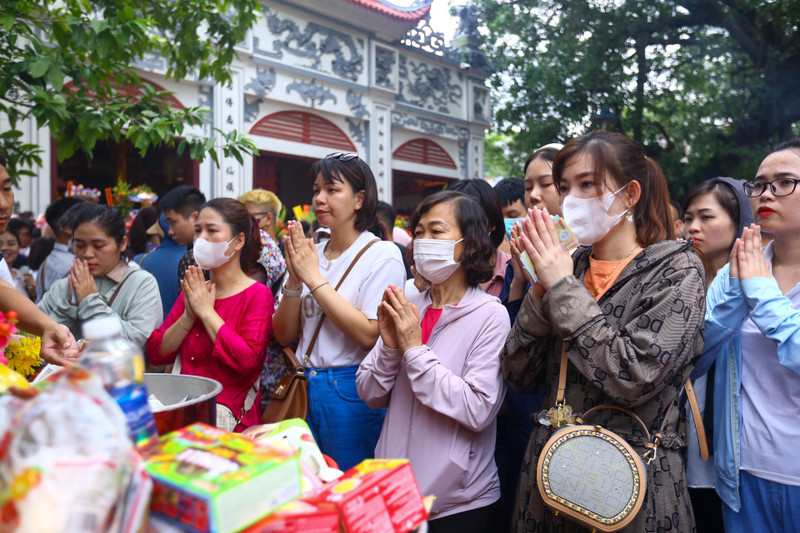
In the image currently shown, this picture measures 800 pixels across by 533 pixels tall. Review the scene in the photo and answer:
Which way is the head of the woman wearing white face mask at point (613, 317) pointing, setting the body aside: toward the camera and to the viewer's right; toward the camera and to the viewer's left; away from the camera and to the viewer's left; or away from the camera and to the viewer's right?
toward the camera and to the viewer's left

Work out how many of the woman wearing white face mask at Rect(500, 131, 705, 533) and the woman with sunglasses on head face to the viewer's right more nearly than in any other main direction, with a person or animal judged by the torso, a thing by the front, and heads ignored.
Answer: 0

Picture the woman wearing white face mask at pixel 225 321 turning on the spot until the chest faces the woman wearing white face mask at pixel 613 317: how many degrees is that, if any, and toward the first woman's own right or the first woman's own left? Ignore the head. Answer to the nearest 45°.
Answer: approximately 90° to the first woman's own left

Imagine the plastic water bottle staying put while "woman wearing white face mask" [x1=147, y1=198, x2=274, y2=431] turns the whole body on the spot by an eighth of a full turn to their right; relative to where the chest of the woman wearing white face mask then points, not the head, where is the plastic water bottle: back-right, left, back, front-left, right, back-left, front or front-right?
left

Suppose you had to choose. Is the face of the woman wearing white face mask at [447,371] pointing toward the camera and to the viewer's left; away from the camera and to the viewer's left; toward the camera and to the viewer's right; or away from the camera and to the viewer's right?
toward the camera and to the viewer's left

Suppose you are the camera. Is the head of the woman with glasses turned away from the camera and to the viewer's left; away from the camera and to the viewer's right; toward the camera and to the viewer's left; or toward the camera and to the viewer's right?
toward the camera and to the viewer's left

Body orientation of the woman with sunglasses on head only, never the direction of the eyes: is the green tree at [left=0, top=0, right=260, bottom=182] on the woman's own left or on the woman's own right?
on the woman's own right

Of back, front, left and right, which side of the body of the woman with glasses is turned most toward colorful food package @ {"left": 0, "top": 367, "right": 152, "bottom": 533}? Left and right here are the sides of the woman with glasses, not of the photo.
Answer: front

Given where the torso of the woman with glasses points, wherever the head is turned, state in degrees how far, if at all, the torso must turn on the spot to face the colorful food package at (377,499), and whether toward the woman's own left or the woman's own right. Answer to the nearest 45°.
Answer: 0° — they already face it

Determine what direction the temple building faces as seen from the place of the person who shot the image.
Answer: facing the viewer and to the right of the viewer

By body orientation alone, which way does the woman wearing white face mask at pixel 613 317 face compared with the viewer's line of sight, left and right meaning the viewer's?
facing the viewer and to the left of the viewer

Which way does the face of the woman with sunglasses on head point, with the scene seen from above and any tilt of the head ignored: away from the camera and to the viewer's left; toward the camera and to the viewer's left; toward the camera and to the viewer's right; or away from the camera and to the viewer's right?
toward the camera and to the viewer's left

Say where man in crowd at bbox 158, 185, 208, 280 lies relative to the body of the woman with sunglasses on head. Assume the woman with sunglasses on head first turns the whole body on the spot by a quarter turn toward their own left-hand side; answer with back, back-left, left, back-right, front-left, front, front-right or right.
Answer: back

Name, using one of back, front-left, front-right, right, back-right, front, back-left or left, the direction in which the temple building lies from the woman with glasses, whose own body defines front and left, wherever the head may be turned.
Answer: right

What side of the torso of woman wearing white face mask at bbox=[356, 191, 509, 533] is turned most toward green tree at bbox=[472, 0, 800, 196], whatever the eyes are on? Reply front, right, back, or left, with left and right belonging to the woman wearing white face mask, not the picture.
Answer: back
